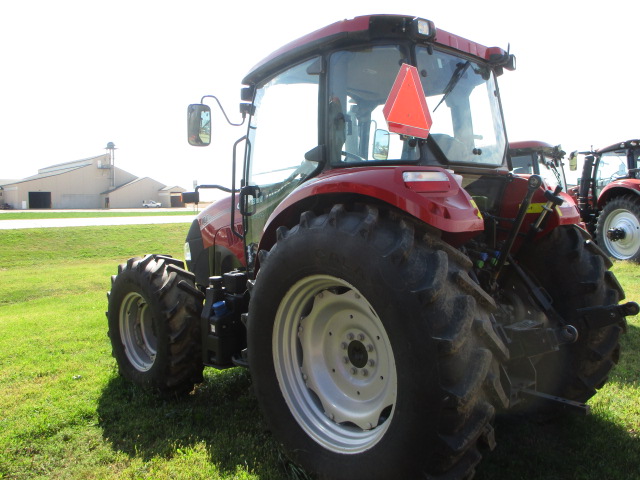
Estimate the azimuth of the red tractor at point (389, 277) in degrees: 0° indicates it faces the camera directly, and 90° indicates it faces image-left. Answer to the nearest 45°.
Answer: approximately 135°

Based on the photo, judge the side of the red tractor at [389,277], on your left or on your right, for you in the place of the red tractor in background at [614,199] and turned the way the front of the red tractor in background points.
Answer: on your left

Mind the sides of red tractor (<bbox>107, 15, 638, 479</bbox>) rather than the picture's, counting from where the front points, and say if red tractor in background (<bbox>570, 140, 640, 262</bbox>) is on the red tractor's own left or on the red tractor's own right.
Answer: on the red tractor's own right

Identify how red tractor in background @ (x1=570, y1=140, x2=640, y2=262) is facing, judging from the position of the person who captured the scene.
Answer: facing away from the viewer and to the left of the viewer
